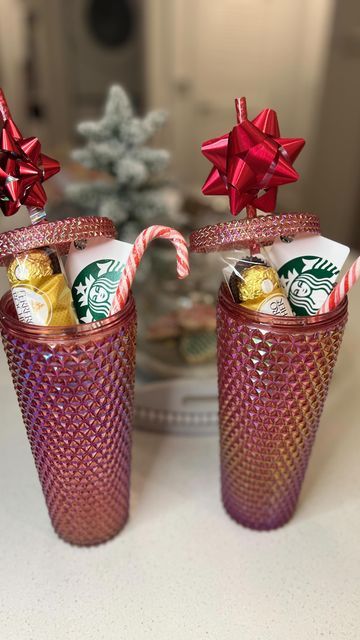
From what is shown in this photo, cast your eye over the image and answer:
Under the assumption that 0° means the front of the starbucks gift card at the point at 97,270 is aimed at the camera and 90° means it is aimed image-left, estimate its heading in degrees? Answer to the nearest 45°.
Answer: approximately 0°

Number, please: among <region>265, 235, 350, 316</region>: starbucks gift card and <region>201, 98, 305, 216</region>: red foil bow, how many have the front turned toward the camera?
2

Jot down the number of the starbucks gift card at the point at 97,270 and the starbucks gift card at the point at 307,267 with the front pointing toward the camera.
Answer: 2

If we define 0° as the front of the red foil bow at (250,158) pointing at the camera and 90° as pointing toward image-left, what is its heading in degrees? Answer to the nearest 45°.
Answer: approximately 0°
